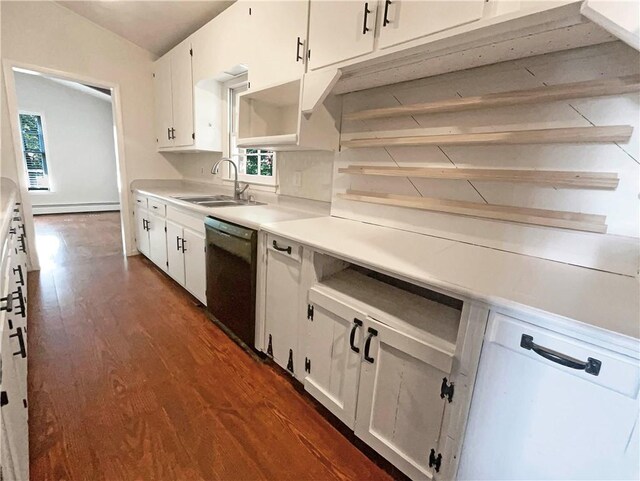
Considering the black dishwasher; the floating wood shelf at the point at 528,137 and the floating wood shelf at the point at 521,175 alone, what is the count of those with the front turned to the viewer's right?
0

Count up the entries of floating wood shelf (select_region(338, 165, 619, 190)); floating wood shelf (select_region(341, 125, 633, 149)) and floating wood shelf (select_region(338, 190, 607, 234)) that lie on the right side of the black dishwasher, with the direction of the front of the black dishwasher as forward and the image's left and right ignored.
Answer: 0

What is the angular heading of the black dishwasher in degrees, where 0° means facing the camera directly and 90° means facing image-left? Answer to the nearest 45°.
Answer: approximately 45°

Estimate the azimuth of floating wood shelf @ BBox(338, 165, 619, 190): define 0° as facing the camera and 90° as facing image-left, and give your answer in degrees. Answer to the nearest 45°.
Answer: approximately 45°

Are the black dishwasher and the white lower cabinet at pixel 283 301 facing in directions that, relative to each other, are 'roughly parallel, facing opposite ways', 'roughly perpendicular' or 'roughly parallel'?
roughly parallel

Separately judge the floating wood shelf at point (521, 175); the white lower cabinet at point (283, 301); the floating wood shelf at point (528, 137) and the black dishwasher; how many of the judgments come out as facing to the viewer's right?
0

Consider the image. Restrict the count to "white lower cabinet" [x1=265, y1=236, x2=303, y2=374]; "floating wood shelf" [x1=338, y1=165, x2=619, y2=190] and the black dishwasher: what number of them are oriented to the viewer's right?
0

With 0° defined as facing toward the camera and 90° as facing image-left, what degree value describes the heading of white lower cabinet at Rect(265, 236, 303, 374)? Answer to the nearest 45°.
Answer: approximately 45°
